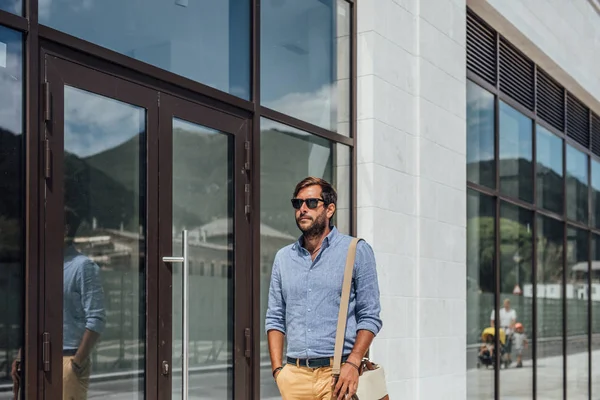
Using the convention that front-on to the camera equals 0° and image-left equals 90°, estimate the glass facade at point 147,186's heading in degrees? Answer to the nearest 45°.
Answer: approximately 315°

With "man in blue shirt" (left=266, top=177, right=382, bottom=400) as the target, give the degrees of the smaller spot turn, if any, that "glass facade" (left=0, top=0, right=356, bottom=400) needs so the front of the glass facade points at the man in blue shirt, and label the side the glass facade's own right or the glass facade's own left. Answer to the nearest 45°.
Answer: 0° — it already faces them

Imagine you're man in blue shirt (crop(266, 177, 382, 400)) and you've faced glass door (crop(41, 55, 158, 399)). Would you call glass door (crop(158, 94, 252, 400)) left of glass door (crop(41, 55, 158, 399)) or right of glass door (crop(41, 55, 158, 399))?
right
